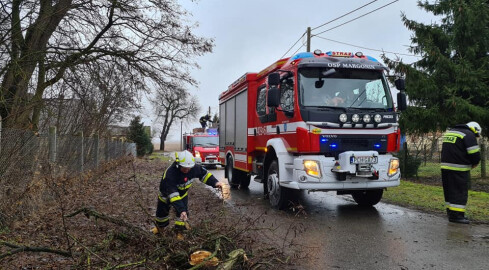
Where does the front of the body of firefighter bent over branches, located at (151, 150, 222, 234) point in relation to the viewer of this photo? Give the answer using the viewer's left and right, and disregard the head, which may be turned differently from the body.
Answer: facing the viewer and to the right of the viewer

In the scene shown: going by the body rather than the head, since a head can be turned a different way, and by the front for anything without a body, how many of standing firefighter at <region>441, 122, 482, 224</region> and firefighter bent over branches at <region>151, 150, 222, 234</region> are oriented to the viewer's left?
0

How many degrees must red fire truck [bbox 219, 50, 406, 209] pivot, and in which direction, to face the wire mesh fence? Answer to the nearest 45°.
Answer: approximately 135° to its right

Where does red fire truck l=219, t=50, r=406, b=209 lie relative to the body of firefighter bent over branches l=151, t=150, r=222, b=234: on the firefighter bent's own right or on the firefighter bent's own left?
on the firefighter bent's own left

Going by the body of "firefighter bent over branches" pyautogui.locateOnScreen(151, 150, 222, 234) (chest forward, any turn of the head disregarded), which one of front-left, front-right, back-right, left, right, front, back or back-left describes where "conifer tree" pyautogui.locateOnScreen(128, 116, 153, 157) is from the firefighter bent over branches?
back-left

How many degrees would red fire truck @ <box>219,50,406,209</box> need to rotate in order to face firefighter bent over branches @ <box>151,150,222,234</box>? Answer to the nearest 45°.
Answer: approximately 90° to its right

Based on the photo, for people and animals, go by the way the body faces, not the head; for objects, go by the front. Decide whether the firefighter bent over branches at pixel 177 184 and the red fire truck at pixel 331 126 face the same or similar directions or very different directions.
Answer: same or similar directions

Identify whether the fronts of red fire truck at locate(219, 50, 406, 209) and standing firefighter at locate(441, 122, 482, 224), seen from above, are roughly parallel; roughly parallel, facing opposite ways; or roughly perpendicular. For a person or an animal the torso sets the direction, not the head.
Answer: roughly perpendicular

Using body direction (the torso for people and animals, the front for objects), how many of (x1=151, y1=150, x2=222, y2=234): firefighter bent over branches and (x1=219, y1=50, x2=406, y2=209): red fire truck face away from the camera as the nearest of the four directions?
0

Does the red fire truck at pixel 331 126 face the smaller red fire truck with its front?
no
